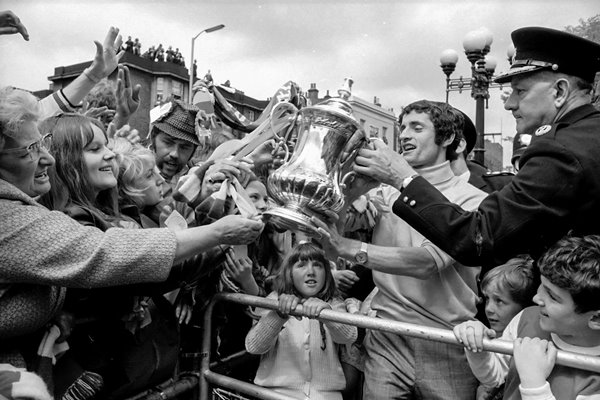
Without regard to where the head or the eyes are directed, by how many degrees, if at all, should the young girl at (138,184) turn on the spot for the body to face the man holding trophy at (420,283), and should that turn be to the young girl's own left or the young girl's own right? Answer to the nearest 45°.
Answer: approximately 45° to the young girl's own right

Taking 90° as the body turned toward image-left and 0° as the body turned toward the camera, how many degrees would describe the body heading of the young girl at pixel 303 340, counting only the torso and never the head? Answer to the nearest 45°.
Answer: approximately 0°

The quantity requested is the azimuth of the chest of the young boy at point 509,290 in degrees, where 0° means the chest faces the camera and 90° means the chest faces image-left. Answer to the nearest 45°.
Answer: approximately 45°

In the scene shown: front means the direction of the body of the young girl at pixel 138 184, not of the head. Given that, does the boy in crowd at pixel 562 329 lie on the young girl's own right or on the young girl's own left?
on the young girl's own right

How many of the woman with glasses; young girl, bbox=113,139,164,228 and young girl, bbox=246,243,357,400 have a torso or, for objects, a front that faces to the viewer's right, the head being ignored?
2

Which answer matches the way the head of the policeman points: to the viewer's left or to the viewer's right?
to the viewer's left

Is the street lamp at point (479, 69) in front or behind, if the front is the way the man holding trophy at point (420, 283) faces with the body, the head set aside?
behind

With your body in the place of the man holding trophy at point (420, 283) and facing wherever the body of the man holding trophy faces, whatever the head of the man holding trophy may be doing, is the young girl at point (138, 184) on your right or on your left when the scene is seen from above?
on your right

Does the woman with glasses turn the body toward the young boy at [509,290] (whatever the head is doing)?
yes

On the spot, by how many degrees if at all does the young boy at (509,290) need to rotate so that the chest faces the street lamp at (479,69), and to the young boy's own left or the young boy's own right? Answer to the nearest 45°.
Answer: approximately 135° to the young boy's own right

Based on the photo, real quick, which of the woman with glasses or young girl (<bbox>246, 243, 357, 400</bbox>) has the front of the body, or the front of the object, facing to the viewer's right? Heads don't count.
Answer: the woman with glasses

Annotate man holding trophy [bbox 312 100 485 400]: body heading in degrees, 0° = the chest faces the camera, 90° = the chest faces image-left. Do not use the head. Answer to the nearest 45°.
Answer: approximately 45°

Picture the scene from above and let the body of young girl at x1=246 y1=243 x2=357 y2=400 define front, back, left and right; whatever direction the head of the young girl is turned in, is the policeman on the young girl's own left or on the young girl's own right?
on the young girl's own left

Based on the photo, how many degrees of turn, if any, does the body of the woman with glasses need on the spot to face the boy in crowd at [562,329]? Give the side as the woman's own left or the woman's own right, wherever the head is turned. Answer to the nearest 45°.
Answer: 0° — they already face them
